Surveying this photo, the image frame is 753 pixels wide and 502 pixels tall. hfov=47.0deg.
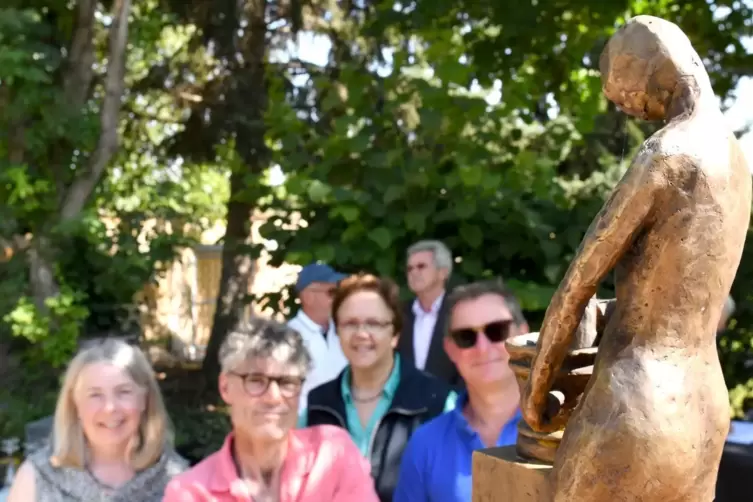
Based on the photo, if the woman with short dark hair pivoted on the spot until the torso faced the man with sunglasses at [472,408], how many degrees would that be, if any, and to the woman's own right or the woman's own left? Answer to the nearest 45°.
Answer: approximately 45° to the woman's own left

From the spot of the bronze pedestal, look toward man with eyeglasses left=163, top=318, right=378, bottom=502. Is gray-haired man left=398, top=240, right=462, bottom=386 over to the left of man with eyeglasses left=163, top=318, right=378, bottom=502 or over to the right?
right

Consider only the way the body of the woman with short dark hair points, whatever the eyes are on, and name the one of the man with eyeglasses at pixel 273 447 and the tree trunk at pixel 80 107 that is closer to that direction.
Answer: the man with eyeglasses

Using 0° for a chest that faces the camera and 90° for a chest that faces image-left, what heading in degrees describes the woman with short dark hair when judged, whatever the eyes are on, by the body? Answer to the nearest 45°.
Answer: approximately 0°

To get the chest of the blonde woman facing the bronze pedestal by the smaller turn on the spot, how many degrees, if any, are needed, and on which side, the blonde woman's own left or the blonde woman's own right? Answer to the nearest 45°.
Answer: approximately 45° to the blonde woman's own left

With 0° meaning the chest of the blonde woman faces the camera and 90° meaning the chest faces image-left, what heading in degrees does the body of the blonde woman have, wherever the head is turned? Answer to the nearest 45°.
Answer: approximately 0°

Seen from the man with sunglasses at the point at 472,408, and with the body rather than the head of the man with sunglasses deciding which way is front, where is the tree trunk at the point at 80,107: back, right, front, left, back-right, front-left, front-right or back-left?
back-right

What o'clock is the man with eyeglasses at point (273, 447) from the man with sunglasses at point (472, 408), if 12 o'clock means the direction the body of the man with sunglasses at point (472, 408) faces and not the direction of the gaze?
the man with eyeglasses at point (273, 447) is roughly at 3 o'clock from the man with sunglasses at point (472, 408).
